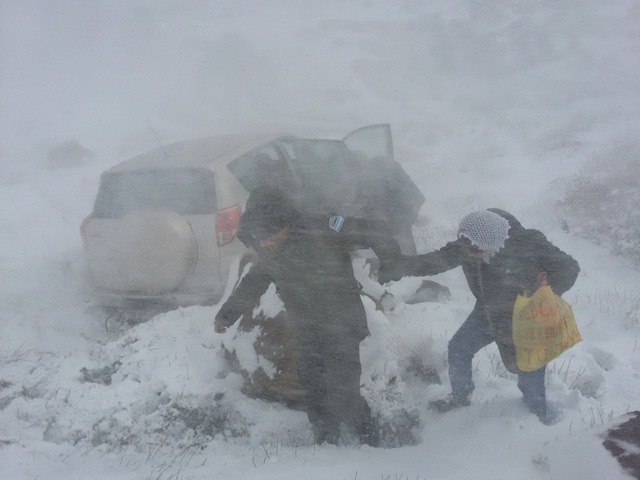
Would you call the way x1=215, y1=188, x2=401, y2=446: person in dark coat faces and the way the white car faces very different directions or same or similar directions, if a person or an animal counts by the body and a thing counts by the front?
very different directions

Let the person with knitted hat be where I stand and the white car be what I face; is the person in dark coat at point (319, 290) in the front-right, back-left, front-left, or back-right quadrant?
front-left

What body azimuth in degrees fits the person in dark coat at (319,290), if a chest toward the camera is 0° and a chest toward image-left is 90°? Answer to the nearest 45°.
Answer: approximately 45°

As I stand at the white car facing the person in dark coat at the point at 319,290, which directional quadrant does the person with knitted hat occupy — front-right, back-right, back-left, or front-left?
front-left

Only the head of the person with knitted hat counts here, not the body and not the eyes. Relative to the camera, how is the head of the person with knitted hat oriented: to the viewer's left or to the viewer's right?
to the viewer's left

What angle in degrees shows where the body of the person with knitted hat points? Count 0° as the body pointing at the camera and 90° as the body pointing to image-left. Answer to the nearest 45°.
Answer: approximately 45°

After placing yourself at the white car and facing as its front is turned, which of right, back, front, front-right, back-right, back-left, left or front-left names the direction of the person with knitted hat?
right

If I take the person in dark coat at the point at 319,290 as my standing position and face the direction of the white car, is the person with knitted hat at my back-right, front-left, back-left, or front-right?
back-right

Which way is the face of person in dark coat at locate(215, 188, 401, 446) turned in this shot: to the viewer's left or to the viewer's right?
to the viewer's left

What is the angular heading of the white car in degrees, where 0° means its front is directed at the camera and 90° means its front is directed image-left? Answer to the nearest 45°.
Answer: approximately 225°

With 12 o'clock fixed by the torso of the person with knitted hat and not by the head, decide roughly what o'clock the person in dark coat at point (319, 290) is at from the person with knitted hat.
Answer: The person in dark coat is roughly at 1 o'clock from the person with knitted hat.

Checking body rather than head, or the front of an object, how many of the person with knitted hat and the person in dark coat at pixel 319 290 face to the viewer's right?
0

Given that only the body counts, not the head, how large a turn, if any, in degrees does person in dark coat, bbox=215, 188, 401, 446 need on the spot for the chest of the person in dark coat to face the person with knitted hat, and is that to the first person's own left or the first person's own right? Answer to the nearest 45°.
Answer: approximately 135° to the first person's own left

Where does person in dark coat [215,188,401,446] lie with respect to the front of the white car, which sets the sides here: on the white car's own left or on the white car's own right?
on the white car's own right
